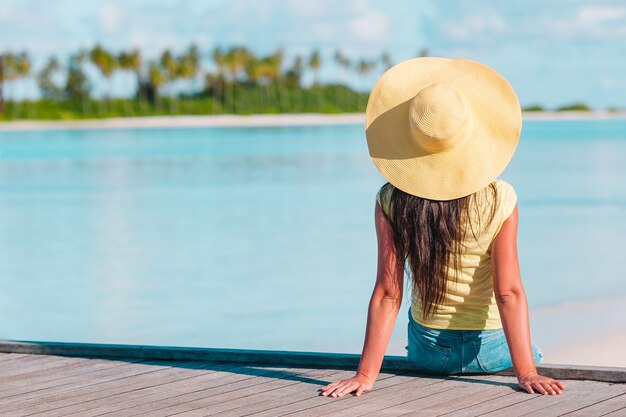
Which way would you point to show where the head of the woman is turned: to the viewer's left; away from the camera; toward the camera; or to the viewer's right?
away from the camera

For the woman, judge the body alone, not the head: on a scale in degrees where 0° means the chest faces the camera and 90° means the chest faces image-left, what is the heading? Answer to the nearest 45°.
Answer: approximately 180°
